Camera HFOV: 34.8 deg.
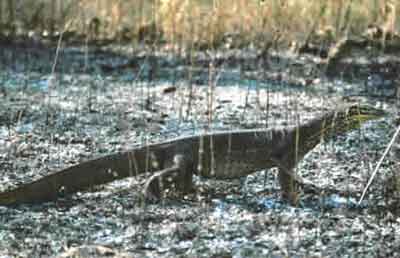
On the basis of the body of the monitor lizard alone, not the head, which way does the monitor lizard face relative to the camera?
to the viewer's right
